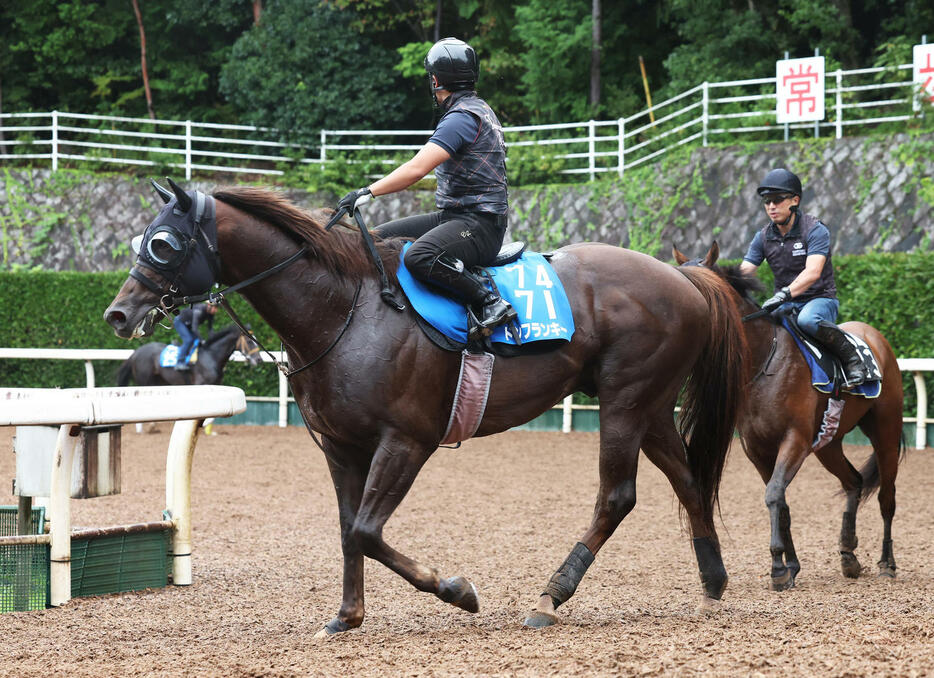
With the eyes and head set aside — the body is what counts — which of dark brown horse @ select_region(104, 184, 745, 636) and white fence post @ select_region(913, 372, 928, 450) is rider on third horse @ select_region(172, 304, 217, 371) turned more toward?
the white fence post

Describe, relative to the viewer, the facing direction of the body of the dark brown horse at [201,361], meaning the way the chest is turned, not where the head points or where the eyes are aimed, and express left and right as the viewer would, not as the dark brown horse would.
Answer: facing to the right of the viewer

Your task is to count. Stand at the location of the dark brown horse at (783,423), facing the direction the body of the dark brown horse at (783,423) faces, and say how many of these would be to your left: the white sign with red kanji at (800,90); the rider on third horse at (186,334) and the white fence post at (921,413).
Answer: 0

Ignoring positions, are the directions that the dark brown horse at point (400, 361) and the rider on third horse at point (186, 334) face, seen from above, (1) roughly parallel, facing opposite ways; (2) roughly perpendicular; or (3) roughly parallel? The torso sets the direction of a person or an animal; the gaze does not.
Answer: roughly parallel, facing opposite ways

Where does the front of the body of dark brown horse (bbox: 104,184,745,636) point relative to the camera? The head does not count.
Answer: to the viewer's left

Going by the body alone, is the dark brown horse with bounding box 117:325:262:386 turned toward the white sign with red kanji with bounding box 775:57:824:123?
yes

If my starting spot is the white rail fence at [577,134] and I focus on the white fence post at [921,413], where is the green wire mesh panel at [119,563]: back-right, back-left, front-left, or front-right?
front-right

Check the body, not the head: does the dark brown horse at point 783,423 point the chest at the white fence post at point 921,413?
no

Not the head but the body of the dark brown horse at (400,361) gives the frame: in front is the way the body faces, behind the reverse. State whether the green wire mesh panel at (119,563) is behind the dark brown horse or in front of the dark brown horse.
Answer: in front

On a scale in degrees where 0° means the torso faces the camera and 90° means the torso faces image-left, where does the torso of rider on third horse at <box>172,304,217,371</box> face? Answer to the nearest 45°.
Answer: approximately 270°

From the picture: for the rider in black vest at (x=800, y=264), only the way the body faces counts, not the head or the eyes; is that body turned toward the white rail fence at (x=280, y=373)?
no

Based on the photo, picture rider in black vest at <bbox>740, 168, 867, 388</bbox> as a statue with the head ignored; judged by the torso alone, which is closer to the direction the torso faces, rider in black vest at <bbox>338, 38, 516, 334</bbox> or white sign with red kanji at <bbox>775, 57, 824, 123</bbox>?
the rider in black vest

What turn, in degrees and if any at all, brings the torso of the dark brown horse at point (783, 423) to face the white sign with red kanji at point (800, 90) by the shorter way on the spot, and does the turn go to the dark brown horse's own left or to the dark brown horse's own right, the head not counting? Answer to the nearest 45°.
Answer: approximately 135° to the dark brown horse's own right

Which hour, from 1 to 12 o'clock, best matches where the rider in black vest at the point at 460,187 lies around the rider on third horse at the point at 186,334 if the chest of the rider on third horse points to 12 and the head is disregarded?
The rider in black vest is roughly at 3 o'clock from the rider on third horse.

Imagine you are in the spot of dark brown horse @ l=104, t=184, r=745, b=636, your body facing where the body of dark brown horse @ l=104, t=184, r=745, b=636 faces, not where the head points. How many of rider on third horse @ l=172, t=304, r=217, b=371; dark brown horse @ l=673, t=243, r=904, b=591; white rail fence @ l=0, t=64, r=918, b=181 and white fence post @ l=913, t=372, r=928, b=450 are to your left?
0

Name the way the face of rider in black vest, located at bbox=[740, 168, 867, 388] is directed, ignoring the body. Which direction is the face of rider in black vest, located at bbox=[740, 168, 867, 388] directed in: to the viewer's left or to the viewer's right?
to the viewer's left

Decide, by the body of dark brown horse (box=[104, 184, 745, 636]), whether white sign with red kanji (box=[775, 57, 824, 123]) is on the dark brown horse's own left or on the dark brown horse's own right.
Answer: on the dark brown horse's own right

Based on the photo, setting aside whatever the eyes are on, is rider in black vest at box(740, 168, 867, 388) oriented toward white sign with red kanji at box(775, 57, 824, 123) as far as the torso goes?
no
